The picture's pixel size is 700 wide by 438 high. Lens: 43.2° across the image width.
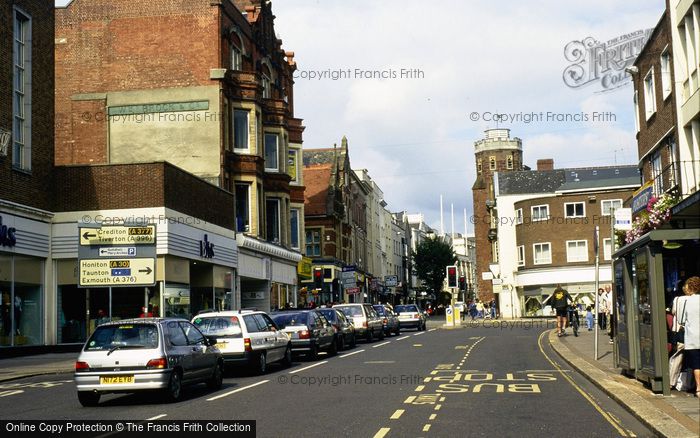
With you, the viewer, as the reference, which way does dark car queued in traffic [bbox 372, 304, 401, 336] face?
facing away from the viewer and to the right of the viewer

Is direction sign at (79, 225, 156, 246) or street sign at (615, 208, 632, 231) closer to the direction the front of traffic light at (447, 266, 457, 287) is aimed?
the street sign

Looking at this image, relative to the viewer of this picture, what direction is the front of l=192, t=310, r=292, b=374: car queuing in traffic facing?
facing away from the viewer and to the right of the viewer

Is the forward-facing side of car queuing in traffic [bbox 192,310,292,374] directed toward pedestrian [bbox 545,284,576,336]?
yes

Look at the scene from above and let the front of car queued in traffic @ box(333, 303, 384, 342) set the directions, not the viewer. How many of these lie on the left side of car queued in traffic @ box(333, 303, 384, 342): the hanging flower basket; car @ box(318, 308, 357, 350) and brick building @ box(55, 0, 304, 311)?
1

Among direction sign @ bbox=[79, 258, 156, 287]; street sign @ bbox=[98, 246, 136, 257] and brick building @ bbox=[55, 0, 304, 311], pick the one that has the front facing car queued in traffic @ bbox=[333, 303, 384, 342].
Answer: the brick building

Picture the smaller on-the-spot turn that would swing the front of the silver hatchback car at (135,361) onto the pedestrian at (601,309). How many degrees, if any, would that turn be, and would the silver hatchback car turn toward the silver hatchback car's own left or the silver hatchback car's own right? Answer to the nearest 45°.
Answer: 0° — it already faces them

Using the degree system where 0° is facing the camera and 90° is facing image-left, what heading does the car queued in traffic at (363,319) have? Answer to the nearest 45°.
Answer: approximately 225°
